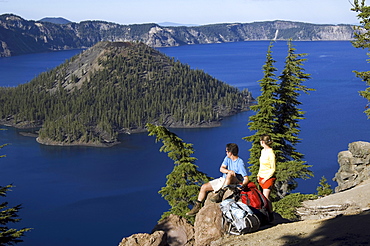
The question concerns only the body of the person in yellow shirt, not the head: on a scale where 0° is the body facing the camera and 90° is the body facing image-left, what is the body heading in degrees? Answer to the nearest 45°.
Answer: approximately 90°

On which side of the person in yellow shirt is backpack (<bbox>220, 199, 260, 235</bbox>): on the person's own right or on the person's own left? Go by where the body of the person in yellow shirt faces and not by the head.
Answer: on the person's own left

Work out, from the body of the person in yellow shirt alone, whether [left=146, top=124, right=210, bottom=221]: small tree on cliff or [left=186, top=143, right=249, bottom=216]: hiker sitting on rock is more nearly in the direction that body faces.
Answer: the hiker sitting on rock

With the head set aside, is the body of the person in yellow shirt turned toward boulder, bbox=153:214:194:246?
yes

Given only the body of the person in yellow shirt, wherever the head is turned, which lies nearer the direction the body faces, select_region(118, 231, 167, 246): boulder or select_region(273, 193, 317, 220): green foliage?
the boulder

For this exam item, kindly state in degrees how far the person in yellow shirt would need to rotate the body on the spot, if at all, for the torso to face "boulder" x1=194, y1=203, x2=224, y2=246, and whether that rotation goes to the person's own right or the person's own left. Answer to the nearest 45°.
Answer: approximately 45° to the person's own left
